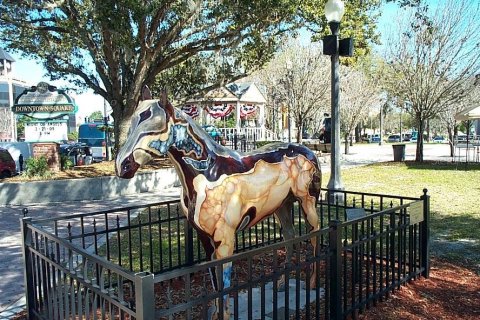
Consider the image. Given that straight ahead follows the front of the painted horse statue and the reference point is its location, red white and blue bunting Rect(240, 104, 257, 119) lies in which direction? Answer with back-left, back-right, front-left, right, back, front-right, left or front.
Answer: back-right

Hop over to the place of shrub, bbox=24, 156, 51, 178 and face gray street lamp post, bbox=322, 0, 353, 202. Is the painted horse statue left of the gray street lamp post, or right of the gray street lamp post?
right

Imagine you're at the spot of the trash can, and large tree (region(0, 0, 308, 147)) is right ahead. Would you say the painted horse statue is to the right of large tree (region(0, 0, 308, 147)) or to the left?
left

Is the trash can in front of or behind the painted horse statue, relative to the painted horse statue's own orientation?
behind

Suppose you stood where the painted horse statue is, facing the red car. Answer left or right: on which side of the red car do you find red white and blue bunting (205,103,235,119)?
right

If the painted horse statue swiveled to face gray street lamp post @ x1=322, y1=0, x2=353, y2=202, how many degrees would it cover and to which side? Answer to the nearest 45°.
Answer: approximately 180°

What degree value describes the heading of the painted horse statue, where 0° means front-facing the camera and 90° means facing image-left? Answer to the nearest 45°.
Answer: approximately 45°

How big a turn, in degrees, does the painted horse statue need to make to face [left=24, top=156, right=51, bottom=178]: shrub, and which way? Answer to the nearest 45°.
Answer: approximately 90° to its right
